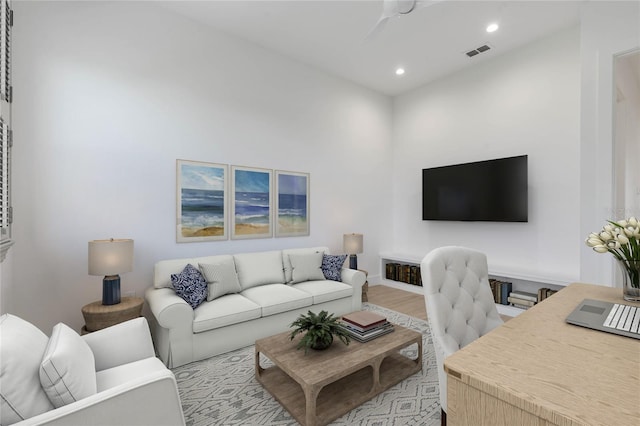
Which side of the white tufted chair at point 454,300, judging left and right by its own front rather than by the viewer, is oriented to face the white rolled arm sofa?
back

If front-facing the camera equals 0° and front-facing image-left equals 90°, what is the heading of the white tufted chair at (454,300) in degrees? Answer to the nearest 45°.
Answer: approximately 315°

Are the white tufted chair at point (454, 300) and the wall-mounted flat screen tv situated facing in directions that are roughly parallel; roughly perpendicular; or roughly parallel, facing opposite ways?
roughly perpendicular

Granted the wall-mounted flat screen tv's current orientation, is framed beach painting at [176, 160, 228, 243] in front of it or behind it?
in front

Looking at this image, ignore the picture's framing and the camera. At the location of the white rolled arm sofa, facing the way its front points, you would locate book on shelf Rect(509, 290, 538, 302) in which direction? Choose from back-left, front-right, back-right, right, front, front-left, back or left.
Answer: front-left

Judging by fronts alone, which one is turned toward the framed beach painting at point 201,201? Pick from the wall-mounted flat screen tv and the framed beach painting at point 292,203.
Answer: the wall-mounted flat screen tv

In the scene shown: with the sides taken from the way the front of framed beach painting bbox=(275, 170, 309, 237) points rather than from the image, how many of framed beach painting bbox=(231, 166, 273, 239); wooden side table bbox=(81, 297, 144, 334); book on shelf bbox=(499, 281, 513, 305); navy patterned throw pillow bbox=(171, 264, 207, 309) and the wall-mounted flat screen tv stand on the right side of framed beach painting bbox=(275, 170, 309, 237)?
3

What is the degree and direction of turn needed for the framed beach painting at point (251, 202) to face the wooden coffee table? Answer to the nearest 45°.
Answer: approximately 45° to its right

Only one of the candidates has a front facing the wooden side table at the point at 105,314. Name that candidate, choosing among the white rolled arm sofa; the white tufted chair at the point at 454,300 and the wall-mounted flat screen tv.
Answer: the wall-mounted flat screen tv

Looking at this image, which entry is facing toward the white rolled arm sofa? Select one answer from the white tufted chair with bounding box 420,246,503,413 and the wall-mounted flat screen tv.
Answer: the wall-mounted flat screen tv

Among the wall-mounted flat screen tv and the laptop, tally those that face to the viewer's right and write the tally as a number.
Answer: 0

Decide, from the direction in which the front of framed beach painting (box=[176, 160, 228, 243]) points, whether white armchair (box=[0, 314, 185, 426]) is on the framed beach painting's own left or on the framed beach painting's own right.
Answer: on the framed beach painting's own right

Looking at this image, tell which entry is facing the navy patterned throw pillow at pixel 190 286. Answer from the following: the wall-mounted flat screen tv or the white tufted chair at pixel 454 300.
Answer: the wall-mounted flat screen tv
